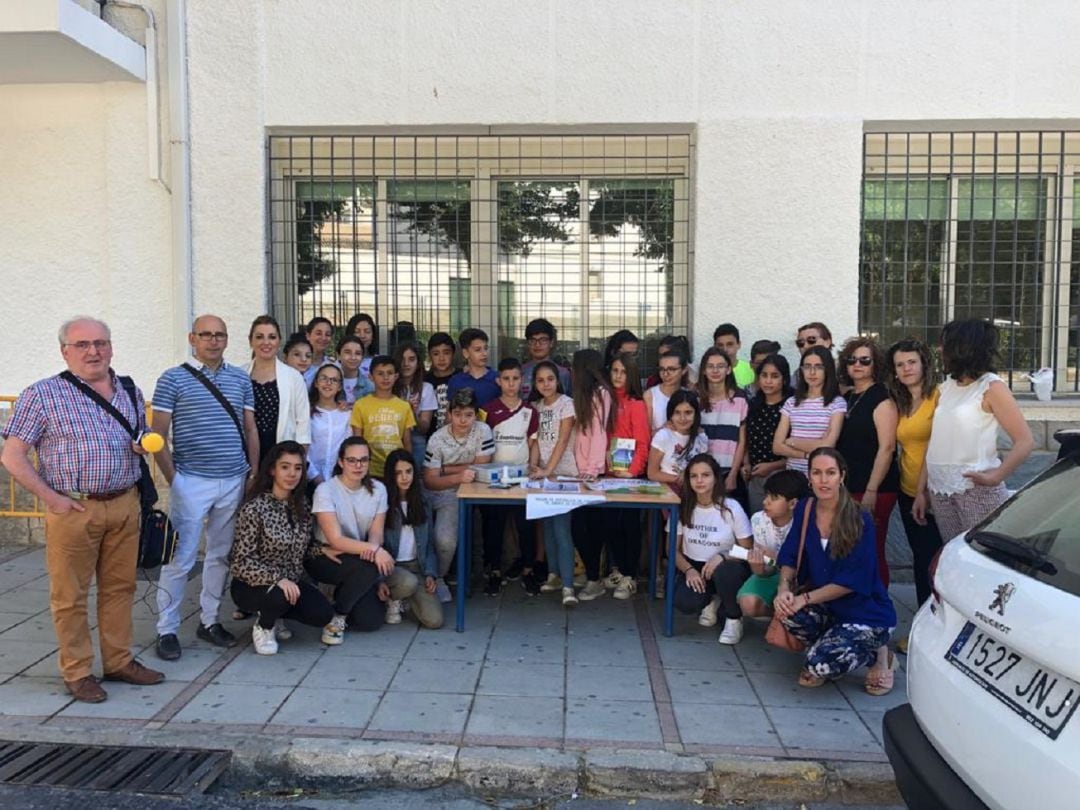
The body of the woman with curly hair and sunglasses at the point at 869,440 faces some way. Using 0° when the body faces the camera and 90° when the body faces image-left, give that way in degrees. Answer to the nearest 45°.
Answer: approximately 45°

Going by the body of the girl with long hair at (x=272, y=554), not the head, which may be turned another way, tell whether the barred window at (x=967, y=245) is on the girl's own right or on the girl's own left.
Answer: on the girl's own left

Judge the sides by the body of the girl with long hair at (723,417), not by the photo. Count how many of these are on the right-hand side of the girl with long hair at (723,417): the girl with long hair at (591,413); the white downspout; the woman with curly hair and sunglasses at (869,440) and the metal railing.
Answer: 3

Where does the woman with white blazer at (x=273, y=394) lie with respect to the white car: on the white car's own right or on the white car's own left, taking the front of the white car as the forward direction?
on the white car's own left

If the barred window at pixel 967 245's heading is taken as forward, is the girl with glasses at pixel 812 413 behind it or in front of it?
in front

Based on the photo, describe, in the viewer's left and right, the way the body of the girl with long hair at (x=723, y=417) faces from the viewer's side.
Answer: facing the viewer

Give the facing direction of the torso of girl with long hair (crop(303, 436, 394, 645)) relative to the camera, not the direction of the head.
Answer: toward the camera

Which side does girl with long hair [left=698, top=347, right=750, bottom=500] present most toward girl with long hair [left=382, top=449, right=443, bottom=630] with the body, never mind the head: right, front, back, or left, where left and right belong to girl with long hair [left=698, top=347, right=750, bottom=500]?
right

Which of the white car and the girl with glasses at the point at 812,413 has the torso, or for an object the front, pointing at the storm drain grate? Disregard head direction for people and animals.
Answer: the girl with glasses

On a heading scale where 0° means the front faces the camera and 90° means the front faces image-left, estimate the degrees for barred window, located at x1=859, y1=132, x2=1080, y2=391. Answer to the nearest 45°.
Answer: approximately 0°
